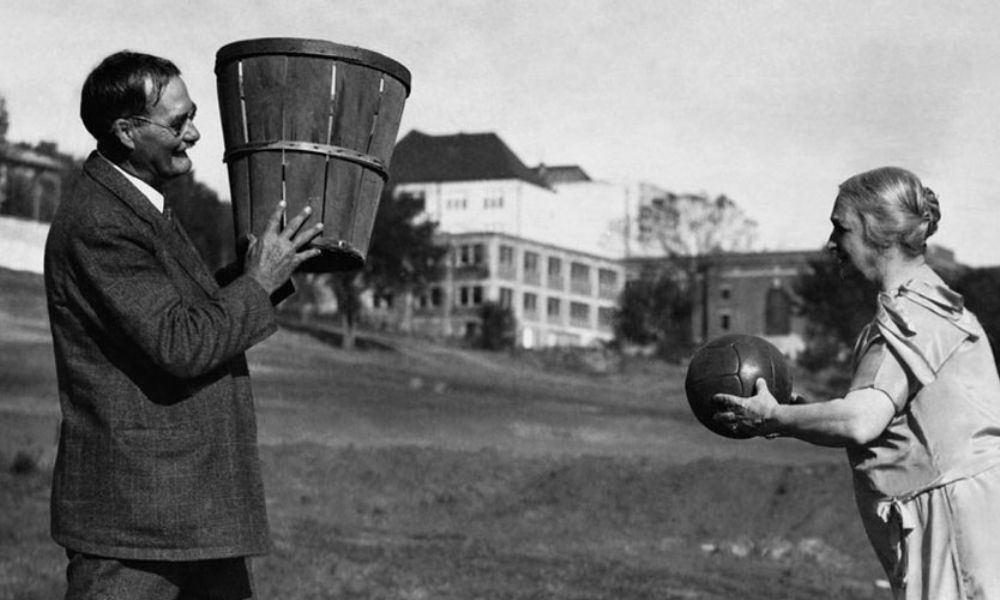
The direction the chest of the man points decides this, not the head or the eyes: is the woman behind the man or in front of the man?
in front

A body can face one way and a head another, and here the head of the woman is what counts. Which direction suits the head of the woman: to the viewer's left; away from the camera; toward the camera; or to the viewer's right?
to the viewer's left

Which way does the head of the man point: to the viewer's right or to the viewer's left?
to the viewer's right

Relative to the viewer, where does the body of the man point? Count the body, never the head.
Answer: to the viewer's right
